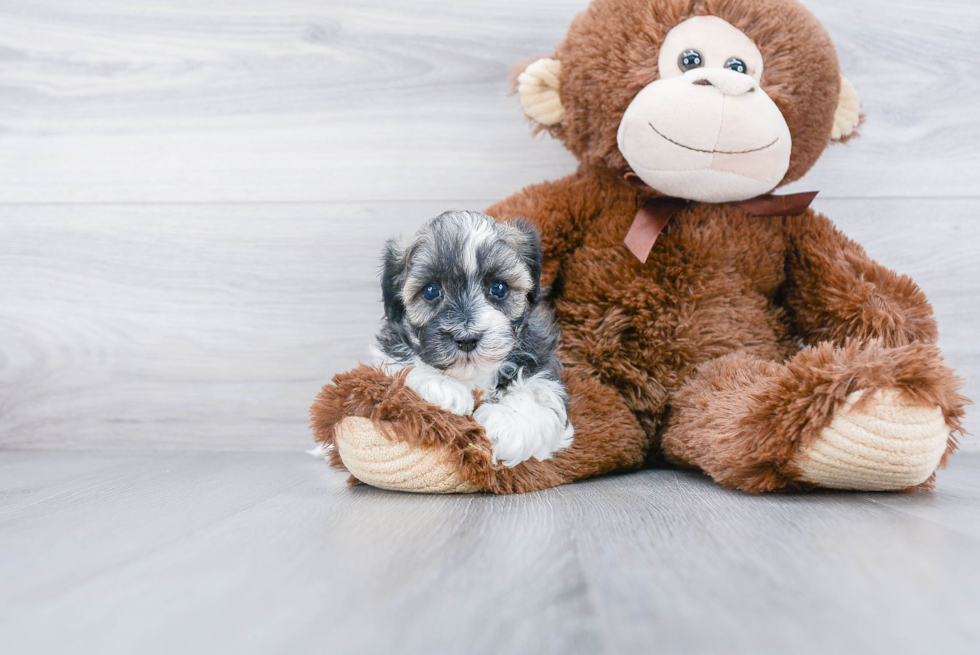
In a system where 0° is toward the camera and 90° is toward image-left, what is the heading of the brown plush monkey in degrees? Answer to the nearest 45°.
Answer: approximately 0°
